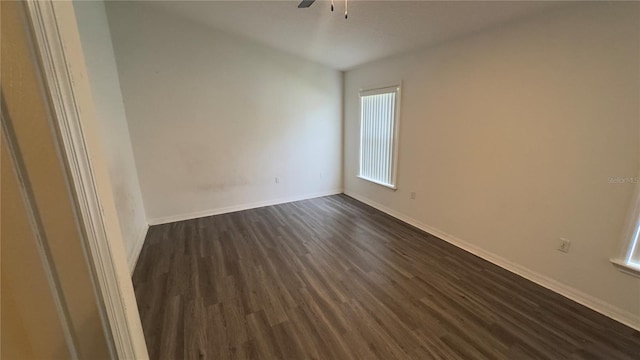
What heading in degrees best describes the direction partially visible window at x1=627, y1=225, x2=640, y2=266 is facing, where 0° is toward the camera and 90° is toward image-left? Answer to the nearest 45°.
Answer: approximately 45°

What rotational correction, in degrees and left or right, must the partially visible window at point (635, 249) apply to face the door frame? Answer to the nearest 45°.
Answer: approximately 45° to its left

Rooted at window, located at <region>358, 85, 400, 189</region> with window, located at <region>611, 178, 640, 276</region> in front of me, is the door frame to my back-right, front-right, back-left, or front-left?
front-right

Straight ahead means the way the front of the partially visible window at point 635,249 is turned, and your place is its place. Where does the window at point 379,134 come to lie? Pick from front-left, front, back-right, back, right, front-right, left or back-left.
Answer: front-right
